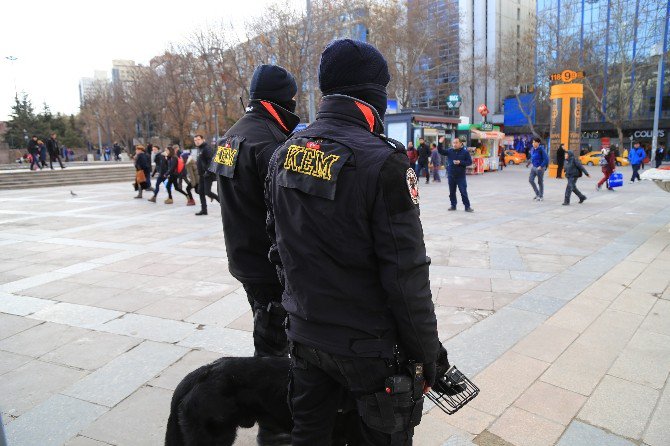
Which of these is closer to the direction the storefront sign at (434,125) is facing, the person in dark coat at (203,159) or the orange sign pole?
the person in dark coat

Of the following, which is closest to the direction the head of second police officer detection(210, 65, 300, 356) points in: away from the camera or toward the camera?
away from the camera

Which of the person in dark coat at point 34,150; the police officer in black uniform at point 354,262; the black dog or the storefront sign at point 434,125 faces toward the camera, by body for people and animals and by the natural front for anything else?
the storefront sign

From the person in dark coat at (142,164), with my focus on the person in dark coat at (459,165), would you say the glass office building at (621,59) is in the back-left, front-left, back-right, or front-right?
front-left

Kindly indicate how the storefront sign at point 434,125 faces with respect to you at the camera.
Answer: facing the viewer

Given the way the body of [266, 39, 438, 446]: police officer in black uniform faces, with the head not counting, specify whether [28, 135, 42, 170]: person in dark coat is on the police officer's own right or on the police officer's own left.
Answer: on the police officer's own left

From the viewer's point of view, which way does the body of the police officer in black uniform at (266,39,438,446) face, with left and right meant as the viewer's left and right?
facing away from the viewer and to the right of the viewer

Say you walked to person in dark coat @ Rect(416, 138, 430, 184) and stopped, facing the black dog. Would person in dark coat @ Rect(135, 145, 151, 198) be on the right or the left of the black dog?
right

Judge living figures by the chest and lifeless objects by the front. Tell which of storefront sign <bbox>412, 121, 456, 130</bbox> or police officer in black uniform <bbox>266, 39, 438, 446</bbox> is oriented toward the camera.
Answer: the storefront sign

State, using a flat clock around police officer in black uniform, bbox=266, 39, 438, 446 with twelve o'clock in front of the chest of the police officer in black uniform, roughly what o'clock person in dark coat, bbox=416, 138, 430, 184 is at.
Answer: The person in dark coat is roughly at 11 o'clock from the police officer in black uniform.
